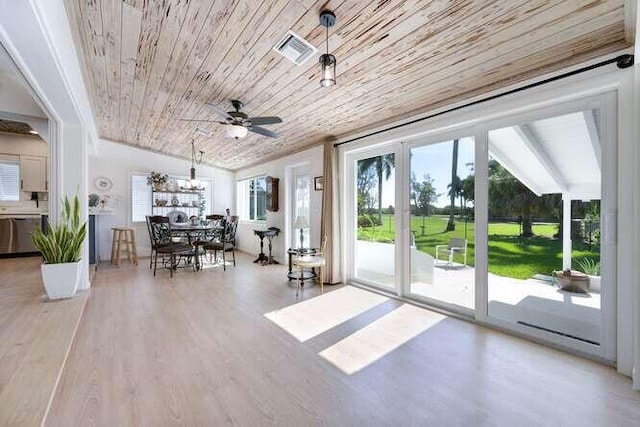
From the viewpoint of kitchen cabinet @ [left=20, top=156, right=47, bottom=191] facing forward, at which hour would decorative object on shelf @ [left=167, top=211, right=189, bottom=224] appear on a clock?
The decorative object on shelf is roughly at 10 o'clock from the kitchen cabinet.

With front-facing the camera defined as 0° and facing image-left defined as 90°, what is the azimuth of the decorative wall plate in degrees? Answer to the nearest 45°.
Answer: approximately 0°

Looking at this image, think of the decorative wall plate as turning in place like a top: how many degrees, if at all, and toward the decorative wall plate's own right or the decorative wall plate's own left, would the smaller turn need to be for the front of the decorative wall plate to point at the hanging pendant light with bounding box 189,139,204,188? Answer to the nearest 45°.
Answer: approximately 45° to the decorative wall plate's own left

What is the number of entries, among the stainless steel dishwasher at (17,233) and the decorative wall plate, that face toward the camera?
2
